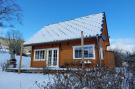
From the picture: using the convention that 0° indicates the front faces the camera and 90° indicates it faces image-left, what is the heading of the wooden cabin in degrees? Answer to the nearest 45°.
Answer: approximately 45°
